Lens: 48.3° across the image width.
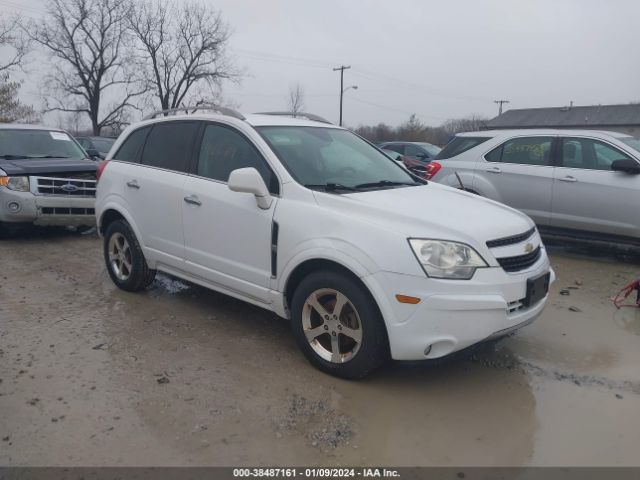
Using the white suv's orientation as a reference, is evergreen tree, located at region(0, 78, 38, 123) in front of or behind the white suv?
behind

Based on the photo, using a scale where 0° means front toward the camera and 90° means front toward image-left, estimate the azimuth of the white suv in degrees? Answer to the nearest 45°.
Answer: approximately 315°

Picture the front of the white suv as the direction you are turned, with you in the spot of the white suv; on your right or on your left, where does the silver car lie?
on your left

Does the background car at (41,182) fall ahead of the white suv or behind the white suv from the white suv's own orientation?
behind
